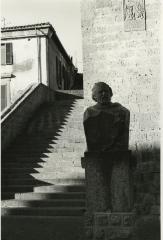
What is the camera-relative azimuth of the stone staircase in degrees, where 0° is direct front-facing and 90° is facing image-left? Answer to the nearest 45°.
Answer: approximately 0°

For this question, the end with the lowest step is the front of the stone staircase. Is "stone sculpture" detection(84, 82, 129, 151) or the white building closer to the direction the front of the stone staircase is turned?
the stone sculpture

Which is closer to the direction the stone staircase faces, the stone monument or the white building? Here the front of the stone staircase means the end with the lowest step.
the stone monument

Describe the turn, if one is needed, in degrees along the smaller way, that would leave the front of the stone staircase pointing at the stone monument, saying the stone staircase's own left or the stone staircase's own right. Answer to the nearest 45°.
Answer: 0° — it already faces it

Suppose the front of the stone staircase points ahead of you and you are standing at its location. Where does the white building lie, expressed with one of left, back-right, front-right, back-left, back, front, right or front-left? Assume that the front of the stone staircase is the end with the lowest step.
back
